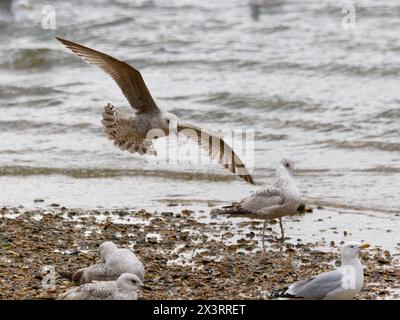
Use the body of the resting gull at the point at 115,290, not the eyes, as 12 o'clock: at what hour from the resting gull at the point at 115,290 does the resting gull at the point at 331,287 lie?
the resting gull at the point at 331,287 is roughly at 12 o'clock from the resting gull at the point at 115,290.

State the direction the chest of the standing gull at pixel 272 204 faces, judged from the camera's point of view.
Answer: to the viewer's right

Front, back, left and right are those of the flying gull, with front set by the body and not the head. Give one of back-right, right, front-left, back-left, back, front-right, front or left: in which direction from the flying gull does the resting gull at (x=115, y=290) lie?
front-right

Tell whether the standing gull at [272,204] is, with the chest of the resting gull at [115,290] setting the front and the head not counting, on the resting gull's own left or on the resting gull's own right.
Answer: on the resting gull's own left

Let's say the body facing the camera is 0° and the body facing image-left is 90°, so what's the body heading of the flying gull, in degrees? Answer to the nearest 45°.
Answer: approximately 315°

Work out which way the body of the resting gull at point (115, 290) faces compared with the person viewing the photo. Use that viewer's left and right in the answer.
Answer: facing to the right of the viewer

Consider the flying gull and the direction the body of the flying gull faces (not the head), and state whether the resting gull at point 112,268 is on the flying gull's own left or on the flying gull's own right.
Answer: on the flying gull's own right

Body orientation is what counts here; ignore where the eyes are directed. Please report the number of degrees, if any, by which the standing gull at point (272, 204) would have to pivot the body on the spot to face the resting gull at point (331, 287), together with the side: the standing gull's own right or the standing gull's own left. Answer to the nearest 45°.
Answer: approximately 90° to the standing gull's own right

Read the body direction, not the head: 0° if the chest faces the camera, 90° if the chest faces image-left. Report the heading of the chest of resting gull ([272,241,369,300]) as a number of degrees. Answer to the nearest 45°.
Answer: approximately 270°
